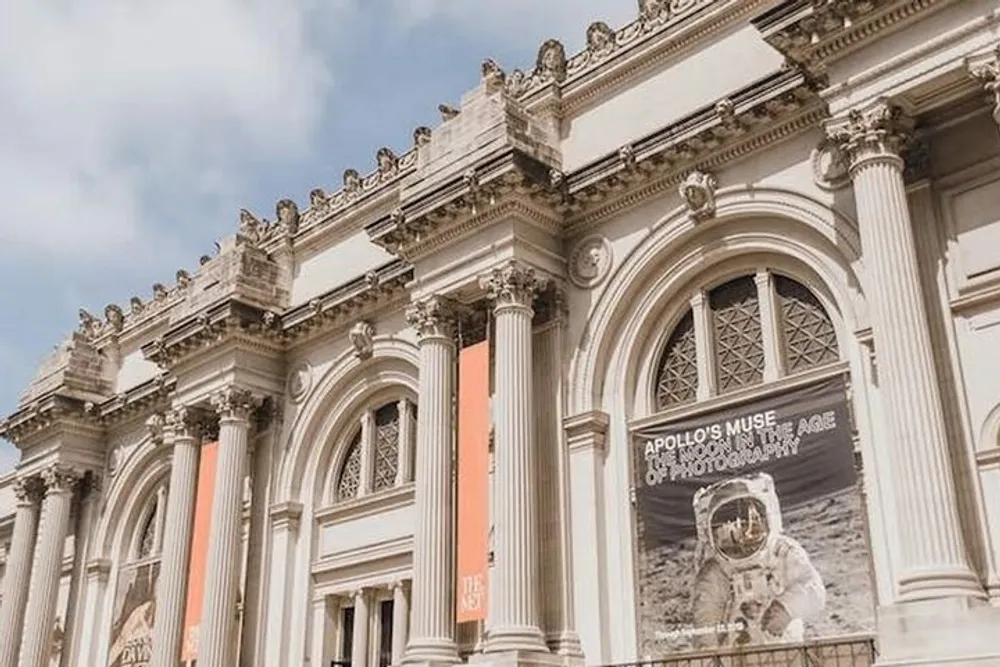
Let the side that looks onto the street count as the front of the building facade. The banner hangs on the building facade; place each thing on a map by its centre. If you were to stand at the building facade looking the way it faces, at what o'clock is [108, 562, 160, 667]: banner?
The banner is roughly at 3 o'clock from the building facade.

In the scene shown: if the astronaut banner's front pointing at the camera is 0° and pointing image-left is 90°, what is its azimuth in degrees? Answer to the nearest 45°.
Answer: approximately 45°

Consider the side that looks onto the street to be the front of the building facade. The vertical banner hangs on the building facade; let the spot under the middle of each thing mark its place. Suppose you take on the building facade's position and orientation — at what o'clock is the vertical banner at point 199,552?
The vertical banner is roughly at 3 o'clock from the building facade.

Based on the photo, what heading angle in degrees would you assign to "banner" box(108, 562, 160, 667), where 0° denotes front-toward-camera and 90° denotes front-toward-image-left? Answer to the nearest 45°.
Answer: approximately 45°

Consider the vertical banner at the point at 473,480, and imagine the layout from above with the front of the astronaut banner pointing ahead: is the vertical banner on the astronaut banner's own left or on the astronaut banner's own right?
on the astronaut banner's own right

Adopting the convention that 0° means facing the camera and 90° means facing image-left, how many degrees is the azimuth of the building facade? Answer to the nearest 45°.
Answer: approximately 45°

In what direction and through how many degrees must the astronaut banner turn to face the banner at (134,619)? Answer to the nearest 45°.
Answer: approximately 90° to its right

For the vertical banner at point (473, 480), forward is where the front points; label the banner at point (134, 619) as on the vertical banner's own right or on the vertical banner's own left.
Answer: on the vertical banner's own right
